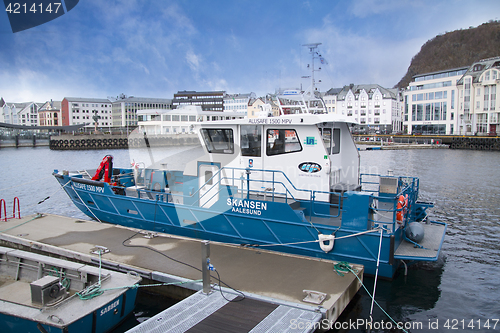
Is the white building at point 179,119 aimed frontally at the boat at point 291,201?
yes

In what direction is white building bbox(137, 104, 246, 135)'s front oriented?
toward the camera

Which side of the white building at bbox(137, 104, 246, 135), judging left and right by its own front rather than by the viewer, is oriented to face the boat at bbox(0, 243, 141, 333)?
front

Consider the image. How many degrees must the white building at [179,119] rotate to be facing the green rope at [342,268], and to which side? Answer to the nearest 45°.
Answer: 0° — it already faces it

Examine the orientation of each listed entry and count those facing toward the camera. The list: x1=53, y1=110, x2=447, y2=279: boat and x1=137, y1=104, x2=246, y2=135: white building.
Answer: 1

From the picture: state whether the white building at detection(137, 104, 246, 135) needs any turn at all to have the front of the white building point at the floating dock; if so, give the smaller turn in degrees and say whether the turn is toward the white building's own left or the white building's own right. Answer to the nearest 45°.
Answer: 0° — it already faces it

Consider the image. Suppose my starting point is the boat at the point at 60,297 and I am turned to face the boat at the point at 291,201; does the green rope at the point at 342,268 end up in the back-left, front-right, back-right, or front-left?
front-right

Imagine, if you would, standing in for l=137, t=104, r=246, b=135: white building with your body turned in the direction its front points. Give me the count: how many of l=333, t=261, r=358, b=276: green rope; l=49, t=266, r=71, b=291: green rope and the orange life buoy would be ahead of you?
3

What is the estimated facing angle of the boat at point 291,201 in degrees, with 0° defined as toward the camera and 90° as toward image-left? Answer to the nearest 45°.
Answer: approximately 135°
